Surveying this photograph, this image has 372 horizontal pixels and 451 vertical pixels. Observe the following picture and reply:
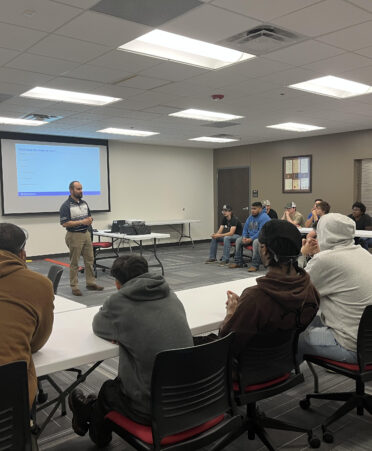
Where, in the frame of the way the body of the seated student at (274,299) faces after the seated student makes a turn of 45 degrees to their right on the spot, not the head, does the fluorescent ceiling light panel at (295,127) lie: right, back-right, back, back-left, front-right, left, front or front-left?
front

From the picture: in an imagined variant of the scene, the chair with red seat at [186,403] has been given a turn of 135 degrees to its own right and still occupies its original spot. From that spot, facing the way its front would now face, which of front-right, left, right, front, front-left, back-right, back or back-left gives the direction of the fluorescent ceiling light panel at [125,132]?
left

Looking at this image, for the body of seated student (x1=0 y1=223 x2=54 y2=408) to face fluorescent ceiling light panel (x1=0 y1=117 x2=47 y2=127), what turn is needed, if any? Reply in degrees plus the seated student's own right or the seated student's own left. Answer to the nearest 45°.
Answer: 0° — they already face it

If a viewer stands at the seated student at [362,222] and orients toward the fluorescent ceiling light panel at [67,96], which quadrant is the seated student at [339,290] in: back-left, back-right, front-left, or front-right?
front-left

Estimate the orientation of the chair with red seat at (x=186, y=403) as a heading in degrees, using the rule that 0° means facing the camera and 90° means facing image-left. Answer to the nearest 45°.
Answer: approximately 135°

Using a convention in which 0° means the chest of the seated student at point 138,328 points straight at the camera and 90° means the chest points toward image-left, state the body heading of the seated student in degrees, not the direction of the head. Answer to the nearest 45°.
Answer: approximately 135°

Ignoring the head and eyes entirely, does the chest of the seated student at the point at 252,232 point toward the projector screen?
no

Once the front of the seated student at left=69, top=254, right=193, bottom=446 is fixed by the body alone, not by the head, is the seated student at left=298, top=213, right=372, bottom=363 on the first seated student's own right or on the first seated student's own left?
on the first seated student's own right

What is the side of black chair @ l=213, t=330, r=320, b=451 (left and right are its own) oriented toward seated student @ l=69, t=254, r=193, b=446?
left

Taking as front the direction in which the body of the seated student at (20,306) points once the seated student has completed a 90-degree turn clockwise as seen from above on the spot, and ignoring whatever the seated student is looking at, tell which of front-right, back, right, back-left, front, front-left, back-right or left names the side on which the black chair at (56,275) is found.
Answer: left

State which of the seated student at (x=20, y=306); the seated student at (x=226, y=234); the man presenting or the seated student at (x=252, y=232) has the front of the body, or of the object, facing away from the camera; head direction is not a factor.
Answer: the seated student at (x=20, y=306)

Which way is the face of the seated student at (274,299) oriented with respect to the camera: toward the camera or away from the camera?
away from the camera

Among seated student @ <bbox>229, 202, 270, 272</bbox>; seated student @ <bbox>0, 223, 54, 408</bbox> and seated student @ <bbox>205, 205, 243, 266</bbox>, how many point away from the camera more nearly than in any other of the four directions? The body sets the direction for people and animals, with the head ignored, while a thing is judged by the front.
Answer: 1

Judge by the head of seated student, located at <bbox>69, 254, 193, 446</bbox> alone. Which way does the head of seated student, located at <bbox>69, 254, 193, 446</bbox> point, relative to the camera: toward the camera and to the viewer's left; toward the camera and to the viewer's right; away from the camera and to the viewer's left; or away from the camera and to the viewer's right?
away from the camera and to the viewer's left

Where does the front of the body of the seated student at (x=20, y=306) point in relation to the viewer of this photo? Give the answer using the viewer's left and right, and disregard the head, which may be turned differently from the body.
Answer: facing away from the viewer

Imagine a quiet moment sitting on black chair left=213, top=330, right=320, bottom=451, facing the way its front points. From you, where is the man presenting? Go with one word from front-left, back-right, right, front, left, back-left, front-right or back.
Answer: front

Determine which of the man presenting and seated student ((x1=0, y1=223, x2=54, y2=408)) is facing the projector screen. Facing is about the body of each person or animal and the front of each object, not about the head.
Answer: the seated student

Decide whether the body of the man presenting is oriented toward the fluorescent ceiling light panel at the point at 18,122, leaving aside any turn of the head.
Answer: no

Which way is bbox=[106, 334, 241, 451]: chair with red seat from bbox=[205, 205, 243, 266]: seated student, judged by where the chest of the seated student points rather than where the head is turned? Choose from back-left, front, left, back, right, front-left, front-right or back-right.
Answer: front-left

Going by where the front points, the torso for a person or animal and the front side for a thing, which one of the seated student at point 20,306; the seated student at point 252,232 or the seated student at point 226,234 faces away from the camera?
the seated student at point 20,306

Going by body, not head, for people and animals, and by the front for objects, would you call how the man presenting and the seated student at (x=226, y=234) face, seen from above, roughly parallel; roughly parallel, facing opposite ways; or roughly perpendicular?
roughly perpendicular

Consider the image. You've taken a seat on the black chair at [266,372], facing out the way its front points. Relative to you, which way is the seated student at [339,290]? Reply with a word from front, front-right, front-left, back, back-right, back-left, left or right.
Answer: right
